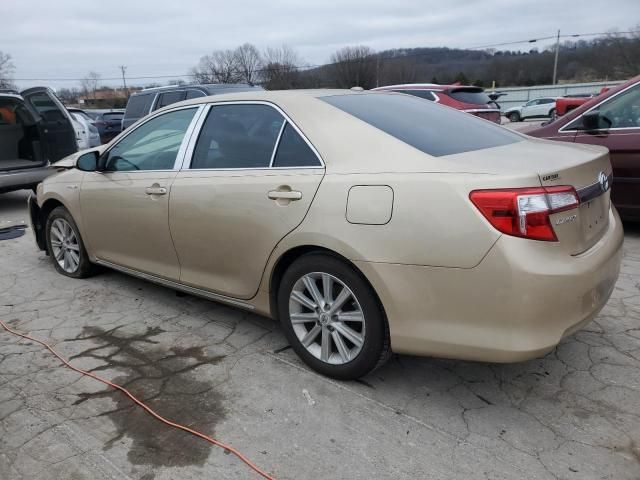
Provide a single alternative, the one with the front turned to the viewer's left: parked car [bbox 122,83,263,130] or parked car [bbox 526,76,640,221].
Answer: parked car [bbox 526,76,640,221]

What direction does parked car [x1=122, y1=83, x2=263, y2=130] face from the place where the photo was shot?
facing away from the viewer and to the right of the viewer

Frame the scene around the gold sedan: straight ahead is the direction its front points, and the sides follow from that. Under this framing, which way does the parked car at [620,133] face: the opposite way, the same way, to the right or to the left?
the same way

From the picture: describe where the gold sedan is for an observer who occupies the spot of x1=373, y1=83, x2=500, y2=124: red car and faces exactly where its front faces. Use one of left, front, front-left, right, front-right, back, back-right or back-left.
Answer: back-left

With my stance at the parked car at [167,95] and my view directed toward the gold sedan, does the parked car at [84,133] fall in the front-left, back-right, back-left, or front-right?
back-right

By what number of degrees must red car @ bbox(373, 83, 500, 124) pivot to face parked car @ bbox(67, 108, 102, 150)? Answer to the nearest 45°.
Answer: approximately 45° to its left

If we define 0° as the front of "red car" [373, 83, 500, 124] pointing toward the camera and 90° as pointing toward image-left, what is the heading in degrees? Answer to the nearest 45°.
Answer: approximately 135°

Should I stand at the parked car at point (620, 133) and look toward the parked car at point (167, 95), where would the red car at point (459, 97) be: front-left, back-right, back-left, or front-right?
front-right

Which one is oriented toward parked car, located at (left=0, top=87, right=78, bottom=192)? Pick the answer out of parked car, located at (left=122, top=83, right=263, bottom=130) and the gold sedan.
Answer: the gold sedan

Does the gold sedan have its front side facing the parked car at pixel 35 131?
yes

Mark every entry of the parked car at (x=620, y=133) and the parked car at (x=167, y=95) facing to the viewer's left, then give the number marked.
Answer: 1

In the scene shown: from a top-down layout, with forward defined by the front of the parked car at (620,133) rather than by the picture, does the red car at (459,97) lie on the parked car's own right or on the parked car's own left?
on the parked car's own right

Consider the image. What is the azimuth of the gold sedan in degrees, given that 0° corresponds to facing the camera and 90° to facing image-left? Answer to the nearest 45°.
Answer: approximately 135°

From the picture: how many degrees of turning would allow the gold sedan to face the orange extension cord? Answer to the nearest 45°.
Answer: approximately 45° to its left

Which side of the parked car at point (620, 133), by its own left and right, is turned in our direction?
left

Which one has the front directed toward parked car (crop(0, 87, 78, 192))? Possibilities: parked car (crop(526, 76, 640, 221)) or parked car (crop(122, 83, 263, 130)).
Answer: parked car (crop(526, 76, 640, 221))
